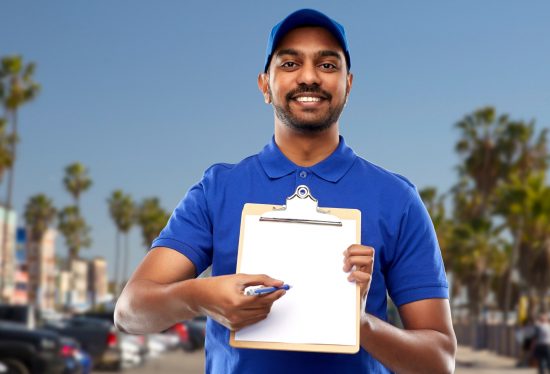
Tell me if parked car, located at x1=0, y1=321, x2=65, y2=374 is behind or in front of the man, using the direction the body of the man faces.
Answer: behind

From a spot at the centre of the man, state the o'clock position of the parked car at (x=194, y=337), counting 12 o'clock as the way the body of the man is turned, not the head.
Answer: The parked car is roughly at 6 o'clock from the man.

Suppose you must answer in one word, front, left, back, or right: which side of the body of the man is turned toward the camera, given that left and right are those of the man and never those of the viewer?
front

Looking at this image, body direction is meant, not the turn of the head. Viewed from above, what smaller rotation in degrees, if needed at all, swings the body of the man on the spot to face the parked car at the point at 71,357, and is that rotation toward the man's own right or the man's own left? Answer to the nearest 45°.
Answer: approximately 180°

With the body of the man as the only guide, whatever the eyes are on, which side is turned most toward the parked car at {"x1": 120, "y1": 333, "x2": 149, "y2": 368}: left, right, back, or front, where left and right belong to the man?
back

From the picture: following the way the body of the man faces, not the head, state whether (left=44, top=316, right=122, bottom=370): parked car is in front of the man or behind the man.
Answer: behind

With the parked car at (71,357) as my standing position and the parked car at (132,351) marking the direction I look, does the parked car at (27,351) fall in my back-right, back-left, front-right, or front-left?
back-left
